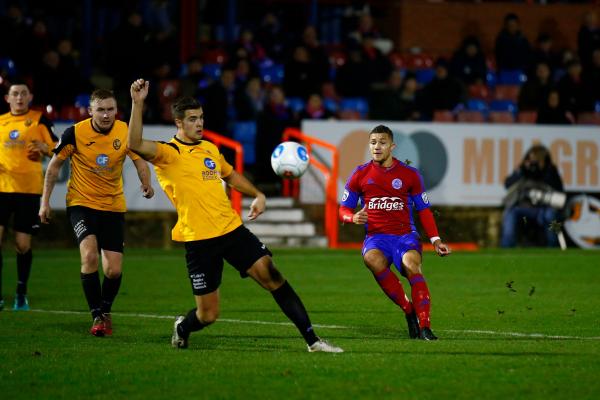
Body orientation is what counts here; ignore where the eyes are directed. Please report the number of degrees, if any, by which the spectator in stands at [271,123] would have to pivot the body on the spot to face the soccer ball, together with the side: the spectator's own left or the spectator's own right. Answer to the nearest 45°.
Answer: approximately 45° to the spectator's own right

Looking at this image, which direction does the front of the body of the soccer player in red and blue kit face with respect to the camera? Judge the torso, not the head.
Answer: toward the camera

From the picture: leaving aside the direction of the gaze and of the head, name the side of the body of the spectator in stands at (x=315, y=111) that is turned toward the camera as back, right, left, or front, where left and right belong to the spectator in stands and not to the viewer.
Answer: front

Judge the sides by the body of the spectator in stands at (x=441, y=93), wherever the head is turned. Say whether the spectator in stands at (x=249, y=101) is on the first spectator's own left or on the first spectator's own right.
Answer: on the first spectator's own right

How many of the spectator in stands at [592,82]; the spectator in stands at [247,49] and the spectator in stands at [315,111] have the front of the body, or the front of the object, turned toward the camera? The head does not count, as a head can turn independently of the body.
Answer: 3

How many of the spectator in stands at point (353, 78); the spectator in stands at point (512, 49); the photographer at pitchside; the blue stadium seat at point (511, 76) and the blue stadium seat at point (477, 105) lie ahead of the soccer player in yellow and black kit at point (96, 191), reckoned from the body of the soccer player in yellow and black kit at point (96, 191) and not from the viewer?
0

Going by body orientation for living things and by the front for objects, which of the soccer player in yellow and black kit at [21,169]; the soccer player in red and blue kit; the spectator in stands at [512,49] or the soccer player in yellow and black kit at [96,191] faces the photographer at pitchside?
the spectator in stands

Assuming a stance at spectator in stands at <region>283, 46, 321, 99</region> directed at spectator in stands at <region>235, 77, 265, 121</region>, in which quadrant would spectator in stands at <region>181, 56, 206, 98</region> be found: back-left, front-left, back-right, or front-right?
front-right

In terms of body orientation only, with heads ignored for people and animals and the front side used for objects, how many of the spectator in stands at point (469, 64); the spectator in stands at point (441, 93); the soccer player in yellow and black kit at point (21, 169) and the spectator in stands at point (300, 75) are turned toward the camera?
4

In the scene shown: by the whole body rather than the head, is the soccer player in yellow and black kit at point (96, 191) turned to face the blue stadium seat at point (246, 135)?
no

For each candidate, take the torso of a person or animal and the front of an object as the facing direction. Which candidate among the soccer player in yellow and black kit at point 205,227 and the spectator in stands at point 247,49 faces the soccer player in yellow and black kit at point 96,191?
the spectator in stands

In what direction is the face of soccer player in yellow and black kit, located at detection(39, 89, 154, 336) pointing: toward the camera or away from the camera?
toward the camera

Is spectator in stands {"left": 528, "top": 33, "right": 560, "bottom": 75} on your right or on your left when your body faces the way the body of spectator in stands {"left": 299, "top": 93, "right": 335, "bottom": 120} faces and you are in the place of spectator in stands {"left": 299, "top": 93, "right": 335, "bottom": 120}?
on your left

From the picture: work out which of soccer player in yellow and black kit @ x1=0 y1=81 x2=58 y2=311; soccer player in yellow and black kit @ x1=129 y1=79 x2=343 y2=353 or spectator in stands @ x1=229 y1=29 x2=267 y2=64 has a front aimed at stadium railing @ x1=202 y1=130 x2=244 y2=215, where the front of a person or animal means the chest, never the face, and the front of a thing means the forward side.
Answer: the spectator in stands

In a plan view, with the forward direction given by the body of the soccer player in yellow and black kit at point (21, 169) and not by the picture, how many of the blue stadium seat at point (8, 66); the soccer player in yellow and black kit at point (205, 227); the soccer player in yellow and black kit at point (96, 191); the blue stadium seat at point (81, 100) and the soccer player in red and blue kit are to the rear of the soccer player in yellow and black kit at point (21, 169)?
2

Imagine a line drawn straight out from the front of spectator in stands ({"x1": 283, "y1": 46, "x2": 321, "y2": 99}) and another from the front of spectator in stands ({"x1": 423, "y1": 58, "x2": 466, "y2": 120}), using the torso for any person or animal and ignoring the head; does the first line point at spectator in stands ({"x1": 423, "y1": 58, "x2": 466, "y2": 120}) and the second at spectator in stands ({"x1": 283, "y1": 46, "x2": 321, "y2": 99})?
no

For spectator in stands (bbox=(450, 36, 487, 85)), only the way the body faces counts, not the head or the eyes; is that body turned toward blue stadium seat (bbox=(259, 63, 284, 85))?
no

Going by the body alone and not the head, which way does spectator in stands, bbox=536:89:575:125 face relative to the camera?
toward the camera
